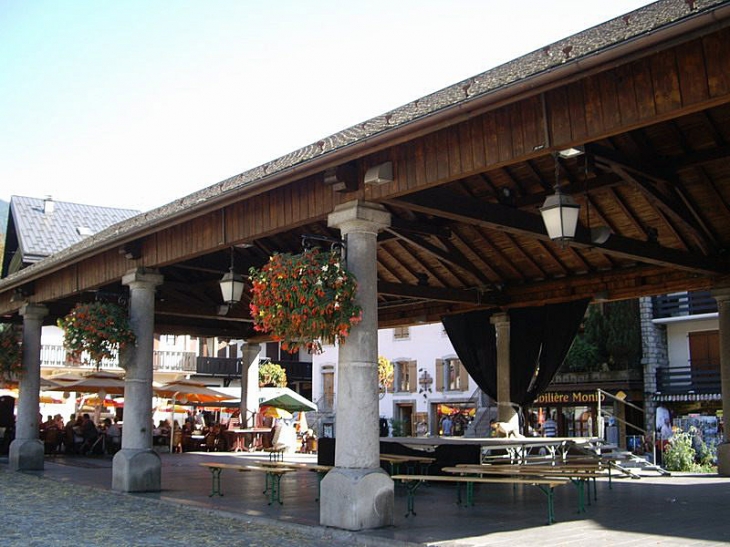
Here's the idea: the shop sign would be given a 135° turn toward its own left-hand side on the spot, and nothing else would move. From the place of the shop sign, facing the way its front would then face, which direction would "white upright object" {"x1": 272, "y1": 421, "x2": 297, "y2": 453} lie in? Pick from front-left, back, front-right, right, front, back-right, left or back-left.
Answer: back

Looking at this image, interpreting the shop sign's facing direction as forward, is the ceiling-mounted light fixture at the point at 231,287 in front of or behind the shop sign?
in front

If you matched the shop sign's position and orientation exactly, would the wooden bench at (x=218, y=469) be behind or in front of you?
in front

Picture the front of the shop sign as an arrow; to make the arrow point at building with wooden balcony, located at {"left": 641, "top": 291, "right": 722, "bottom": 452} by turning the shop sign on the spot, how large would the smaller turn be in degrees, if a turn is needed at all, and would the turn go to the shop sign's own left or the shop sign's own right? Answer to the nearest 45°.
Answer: approximately 45° to the shop sign's own left

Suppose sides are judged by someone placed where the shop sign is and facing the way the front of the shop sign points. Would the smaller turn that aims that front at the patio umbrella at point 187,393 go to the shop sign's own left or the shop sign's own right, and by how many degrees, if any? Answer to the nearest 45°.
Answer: approximately 45° to the shop sign's own right

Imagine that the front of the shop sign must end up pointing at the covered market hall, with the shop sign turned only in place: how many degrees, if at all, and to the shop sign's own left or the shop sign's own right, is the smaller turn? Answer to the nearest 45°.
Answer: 0° — it already faces it

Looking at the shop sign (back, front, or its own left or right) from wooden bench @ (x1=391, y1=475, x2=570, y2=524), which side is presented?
front

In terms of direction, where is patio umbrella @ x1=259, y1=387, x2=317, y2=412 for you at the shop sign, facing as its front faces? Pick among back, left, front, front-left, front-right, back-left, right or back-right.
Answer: front-right

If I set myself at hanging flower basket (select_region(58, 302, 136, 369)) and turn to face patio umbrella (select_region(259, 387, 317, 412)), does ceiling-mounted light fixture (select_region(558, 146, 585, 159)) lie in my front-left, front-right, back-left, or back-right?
back-right

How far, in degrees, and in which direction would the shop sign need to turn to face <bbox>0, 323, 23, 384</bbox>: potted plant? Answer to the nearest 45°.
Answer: approximately 45° to its right

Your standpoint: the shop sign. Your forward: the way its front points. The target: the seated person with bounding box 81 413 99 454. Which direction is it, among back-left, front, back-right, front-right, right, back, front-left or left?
front-right

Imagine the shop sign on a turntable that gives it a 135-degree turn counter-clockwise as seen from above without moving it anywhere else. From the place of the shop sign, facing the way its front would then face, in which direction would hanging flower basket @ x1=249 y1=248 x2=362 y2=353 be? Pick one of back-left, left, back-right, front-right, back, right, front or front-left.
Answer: back-right

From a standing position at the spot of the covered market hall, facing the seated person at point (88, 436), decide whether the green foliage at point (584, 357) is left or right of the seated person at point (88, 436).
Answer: right

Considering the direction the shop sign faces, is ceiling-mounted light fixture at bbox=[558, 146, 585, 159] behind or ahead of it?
ahead

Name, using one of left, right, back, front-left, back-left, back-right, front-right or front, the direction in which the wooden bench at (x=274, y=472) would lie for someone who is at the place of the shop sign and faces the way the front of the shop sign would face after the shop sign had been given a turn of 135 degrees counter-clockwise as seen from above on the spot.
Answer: back-right

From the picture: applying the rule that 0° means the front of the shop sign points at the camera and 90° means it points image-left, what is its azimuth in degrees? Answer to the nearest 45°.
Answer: approximately 0°
